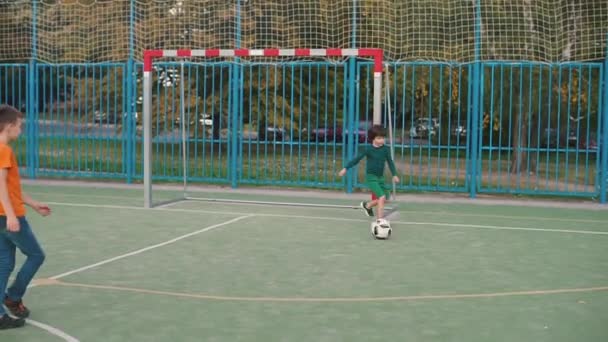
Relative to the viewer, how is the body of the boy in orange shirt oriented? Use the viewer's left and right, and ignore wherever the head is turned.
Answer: facing to the right of the viewer

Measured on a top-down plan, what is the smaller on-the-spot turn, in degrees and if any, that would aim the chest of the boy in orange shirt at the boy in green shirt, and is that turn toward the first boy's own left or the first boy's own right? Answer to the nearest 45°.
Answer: approximately 45° to the first boy's own left

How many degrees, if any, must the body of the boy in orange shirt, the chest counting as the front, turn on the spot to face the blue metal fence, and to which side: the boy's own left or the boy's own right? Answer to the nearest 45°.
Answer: approximately 45° to the boy's own left

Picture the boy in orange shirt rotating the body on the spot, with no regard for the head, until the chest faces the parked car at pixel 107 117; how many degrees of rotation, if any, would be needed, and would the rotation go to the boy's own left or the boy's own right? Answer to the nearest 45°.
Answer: approximately 90° to the boy's own left

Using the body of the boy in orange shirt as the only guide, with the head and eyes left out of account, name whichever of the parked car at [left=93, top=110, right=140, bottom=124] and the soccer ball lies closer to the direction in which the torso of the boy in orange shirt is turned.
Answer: the soccer ball
